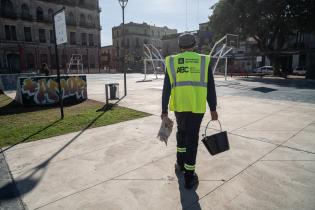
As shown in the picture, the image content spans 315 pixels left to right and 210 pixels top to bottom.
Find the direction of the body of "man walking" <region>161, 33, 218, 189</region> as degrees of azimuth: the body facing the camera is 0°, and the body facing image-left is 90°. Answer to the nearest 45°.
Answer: approximately 180°
